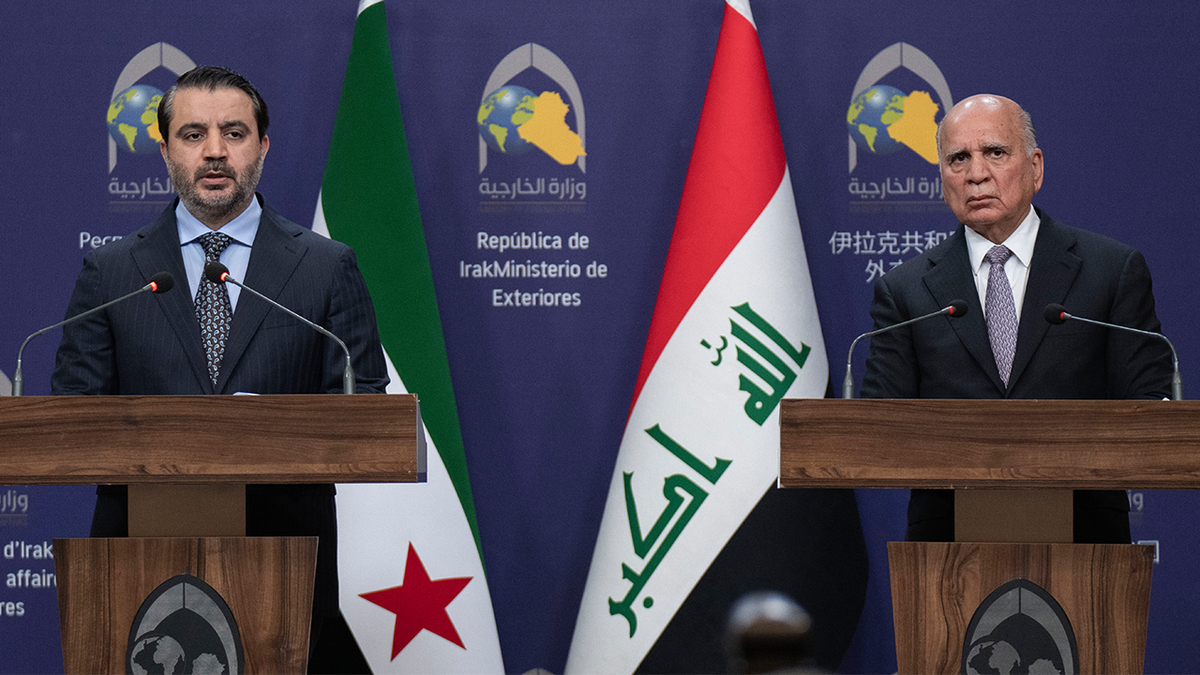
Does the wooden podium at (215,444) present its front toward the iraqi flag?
no

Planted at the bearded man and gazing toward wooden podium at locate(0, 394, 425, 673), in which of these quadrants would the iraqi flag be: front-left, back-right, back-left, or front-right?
back-left

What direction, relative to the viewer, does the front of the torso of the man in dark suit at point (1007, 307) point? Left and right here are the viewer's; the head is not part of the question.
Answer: facing the viewer

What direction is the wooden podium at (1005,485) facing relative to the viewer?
toward the camera

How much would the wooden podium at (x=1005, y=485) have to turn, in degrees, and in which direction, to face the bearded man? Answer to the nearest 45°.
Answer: approximately 90° to its right

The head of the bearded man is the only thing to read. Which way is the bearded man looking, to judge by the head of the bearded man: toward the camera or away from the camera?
toward the camera

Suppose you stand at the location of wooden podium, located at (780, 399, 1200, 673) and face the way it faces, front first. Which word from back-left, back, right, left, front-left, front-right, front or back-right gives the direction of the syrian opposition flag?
back-right

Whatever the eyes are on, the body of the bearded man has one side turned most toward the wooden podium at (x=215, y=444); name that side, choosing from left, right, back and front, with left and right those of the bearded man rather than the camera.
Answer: front

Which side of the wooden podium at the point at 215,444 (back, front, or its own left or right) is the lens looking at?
front

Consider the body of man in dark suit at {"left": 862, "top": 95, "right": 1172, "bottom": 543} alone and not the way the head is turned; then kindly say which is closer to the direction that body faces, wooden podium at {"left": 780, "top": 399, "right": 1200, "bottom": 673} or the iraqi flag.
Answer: the wooden podium

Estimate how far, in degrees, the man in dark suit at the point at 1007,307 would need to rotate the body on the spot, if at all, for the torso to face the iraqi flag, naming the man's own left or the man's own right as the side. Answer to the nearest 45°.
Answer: approximately 135° to the man's own right

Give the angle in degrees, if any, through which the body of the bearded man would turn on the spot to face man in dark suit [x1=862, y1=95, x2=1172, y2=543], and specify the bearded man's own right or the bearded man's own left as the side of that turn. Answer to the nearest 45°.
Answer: approximately 90° to the bearded man's own left

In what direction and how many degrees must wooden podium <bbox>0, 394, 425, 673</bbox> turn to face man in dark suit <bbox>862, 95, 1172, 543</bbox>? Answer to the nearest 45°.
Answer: approximately 90° to its left

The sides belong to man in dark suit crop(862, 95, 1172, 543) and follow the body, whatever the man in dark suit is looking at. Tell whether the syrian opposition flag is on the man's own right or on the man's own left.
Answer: on the man's own right

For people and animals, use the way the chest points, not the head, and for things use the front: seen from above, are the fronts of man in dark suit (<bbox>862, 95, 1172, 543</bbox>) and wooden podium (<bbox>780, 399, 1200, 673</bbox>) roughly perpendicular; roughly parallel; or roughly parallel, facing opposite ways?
roughly parallel

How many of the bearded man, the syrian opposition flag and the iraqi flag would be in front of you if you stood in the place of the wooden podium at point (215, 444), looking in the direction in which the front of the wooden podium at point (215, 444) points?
0

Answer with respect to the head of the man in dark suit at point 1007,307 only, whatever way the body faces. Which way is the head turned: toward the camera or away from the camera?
toward the camera

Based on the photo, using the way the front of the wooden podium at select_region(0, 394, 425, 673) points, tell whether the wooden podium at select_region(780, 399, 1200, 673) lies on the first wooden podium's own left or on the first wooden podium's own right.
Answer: on the first wooden podium's own left
